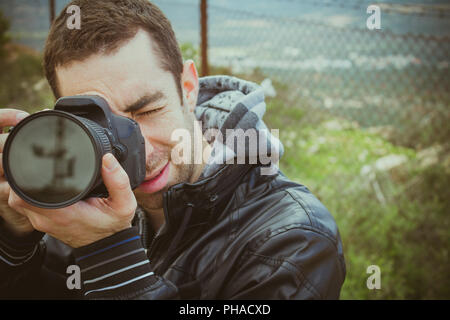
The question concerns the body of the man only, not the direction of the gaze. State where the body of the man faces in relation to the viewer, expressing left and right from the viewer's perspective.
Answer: facing the viewer and to the left of the viewer
